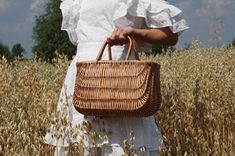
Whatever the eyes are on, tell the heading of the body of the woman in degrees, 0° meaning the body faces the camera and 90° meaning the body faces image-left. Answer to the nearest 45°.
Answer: approximately 45°
